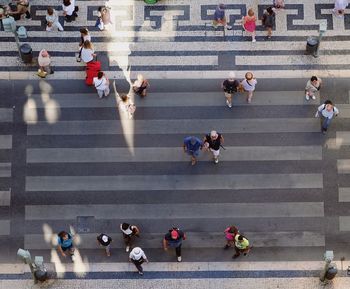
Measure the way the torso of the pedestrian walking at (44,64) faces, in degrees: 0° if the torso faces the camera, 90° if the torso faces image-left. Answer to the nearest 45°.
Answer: approximately 0°

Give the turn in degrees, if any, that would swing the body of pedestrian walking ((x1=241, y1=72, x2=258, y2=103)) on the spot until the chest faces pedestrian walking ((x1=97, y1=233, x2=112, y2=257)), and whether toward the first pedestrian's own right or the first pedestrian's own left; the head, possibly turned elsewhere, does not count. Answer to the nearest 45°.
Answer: approximately 45° to the first pedestrian's own right

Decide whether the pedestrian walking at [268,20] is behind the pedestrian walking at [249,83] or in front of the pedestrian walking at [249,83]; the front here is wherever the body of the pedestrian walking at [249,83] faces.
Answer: behind

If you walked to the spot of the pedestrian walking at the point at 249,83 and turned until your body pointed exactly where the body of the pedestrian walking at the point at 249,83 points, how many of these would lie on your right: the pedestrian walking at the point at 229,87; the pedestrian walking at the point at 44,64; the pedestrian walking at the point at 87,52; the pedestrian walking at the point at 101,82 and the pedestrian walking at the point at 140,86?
5

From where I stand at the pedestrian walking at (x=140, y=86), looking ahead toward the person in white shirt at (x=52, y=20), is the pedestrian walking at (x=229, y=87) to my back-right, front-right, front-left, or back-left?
back-right
